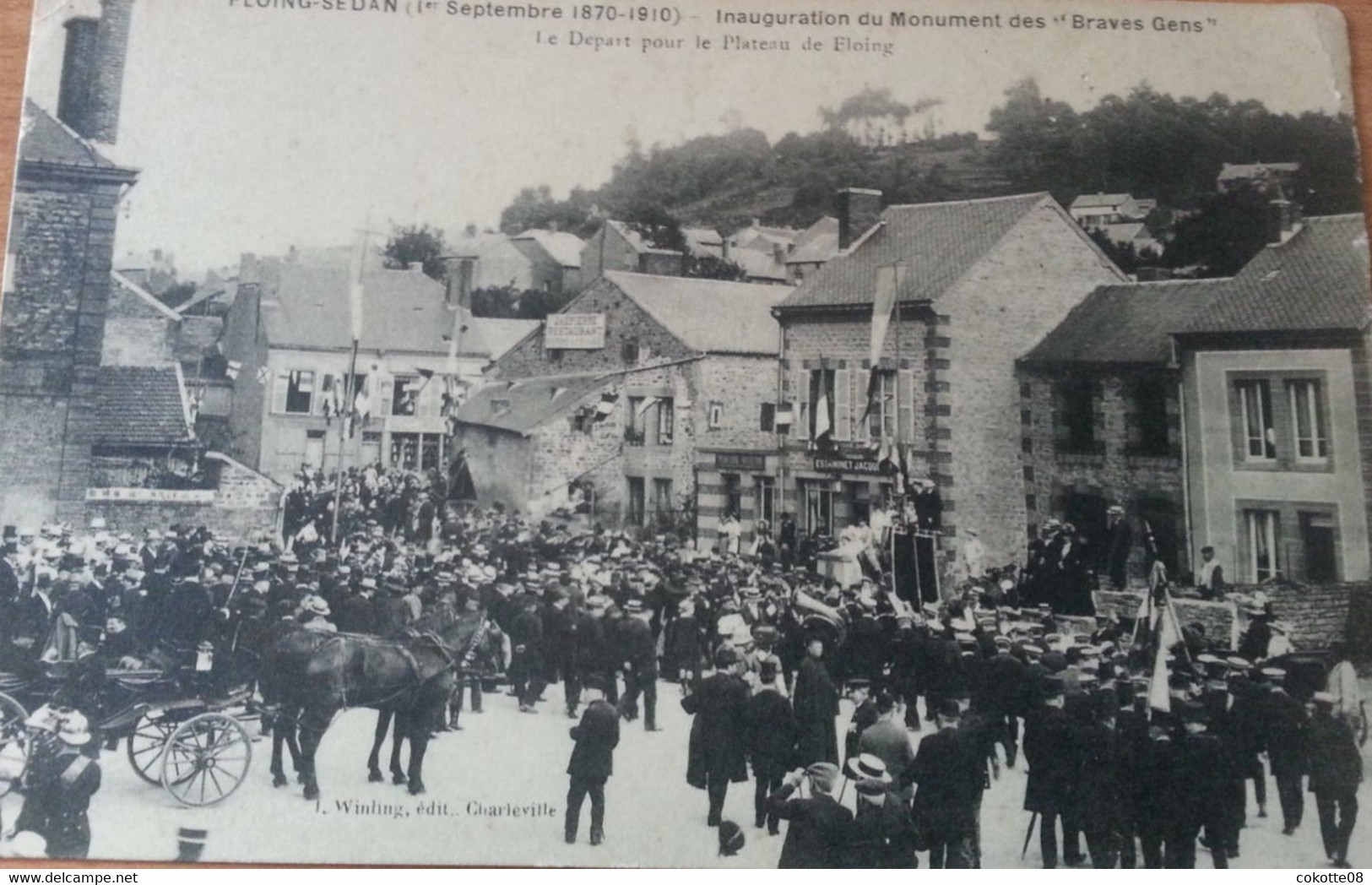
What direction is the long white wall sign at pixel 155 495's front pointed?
toward the camera

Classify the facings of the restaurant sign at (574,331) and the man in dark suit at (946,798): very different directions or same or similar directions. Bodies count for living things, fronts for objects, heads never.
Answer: very different directions

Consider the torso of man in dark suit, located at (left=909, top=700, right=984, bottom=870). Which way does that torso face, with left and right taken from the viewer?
facing away from the viewer

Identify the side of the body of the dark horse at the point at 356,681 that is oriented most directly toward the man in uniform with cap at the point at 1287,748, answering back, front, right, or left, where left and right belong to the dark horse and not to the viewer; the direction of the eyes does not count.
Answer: front

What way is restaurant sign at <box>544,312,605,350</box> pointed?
toward the camera

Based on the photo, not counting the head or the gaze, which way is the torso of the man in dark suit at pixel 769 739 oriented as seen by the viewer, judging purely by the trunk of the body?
away from the camera

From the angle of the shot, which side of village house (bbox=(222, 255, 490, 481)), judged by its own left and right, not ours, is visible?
front

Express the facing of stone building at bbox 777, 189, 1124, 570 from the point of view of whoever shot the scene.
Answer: facing the viewer and to the left of the viewer

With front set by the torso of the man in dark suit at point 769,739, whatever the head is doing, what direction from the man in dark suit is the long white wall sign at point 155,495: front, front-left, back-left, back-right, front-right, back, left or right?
left

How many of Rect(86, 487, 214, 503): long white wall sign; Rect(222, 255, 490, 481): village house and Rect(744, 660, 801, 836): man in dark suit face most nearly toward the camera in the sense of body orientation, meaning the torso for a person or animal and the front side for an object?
2

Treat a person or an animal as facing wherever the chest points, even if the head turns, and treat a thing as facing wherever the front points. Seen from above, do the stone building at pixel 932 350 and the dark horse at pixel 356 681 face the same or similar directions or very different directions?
very different directions

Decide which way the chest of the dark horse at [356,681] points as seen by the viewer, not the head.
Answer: to the viewer's right

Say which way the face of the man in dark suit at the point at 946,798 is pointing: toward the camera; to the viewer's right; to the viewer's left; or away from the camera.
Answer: away from the camera
